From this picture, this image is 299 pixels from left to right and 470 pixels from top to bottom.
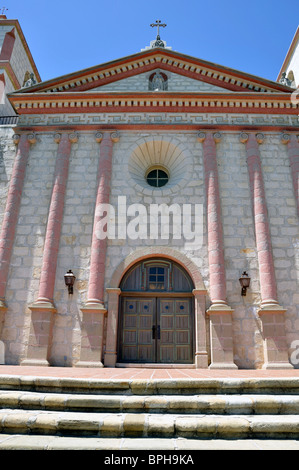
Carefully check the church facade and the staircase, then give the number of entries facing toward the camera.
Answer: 2

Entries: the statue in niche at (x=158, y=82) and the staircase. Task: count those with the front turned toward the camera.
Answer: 2

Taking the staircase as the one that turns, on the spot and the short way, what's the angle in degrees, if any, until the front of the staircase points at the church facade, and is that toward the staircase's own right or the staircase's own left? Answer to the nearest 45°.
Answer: approximately 180°

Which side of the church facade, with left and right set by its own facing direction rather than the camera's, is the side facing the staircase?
front

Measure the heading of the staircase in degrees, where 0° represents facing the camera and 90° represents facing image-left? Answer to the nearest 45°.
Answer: approximately 0°
